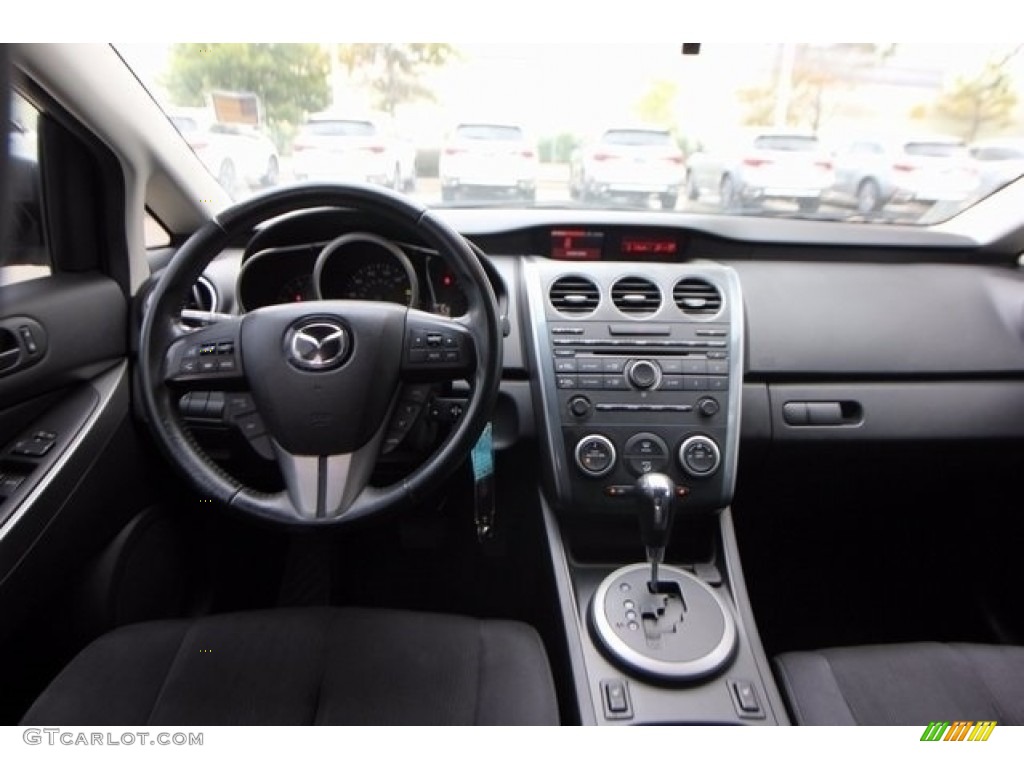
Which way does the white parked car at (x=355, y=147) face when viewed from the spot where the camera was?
facing away from the viewer and to the right of the viewer

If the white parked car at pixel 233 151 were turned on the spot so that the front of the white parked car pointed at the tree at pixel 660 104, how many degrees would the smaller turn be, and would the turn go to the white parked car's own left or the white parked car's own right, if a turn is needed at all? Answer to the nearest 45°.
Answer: approximately 45° to the white parked car's own right

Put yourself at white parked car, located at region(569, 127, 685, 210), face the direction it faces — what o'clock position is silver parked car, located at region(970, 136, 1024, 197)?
The silver parked car is roughly at 3 o'clock from the white parked car.

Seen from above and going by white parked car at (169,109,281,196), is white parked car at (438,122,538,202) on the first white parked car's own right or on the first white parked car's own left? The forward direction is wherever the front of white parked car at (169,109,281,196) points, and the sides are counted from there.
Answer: on the first white parked car's own right

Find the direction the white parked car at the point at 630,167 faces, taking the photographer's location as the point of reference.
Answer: facing away from the viewer

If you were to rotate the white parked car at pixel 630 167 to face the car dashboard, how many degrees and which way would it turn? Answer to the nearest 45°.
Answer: approximately 180°

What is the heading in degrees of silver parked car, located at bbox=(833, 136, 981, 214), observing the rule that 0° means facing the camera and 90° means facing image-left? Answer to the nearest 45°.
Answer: approximately 135°

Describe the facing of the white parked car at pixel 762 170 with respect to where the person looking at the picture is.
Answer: facing away from the viewer and to the left of the viewer

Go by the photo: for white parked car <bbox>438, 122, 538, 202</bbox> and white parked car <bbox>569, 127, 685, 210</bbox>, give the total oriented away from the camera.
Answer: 2

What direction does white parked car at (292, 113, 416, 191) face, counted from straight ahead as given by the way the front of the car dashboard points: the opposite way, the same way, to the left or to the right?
the opposite way

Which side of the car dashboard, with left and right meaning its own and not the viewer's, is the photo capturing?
front

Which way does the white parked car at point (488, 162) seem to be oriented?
away from the camera

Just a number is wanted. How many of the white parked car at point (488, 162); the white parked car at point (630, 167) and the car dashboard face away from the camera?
2
